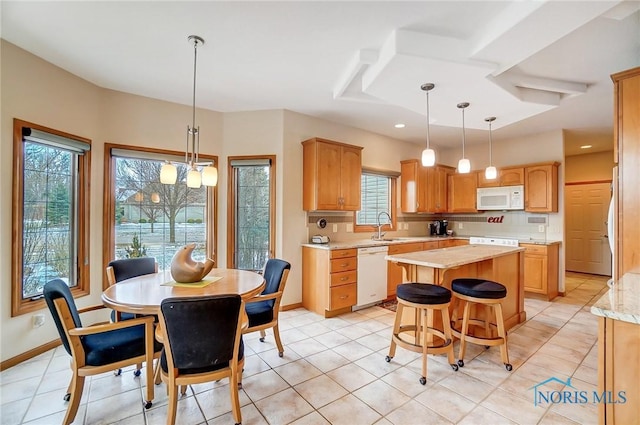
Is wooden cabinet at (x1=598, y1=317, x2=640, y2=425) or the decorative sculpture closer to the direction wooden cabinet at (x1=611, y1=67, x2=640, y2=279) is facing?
the decorative sculpture

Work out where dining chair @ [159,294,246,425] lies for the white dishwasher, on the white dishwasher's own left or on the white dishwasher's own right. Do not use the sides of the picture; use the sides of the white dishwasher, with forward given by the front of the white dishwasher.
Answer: on the white dishwasher's own right

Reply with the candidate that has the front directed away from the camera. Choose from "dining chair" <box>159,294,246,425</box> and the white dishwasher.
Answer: the dining chair

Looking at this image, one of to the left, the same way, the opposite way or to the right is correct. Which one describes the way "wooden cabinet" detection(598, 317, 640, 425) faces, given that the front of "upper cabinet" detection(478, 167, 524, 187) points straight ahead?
to the right

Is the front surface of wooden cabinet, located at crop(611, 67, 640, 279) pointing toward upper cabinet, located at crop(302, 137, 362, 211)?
yes

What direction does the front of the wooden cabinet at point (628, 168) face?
to the viewer's left

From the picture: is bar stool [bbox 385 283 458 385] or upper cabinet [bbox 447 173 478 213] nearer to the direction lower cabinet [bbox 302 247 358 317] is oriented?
the bar stool

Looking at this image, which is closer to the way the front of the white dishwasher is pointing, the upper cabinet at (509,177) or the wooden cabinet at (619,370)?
the wooden cabinet

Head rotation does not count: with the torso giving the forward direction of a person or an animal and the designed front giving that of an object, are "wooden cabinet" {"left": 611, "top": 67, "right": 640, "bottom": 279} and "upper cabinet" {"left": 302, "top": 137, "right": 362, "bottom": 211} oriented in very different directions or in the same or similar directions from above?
very different directions

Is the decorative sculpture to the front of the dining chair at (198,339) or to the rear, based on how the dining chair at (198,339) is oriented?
to the front

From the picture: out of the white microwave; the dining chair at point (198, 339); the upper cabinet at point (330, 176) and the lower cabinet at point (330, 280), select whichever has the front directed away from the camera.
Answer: the dining chair

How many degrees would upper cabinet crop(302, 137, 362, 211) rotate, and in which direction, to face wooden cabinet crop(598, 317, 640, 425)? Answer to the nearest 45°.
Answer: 0° — it already faces it

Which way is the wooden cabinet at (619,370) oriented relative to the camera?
to the viewer's left

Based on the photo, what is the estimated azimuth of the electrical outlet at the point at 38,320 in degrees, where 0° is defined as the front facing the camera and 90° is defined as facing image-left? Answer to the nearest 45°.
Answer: approximately 315°

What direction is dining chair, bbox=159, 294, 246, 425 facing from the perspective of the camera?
away from the camera
